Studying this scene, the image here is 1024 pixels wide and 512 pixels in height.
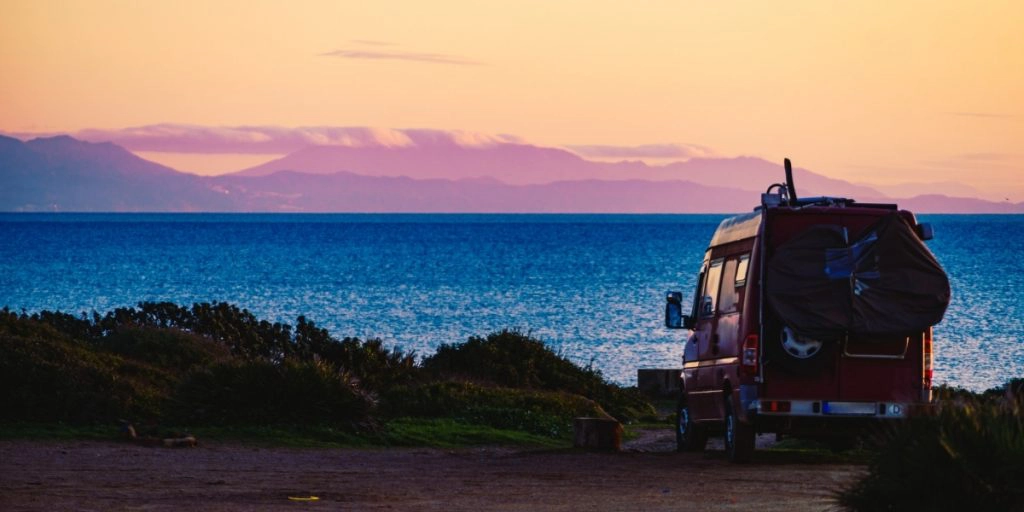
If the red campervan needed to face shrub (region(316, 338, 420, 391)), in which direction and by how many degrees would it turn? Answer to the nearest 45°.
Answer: approximately 45° to its left

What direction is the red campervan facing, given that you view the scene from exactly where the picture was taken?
facing away from the viewer

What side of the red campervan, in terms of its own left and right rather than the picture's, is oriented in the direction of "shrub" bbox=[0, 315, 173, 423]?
left

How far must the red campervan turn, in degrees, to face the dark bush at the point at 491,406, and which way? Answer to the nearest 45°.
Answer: approximately 45° to its left

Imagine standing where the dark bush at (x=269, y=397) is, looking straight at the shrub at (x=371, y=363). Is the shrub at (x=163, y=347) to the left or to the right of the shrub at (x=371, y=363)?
left

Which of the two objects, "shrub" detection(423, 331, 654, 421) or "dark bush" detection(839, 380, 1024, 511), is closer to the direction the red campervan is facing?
the shrub

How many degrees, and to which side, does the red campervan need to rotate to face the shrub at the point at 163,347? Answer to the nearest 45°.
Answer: approximately 45° to its left

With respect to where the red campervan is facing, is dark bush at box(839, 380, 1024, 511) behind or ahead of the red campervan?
behind
